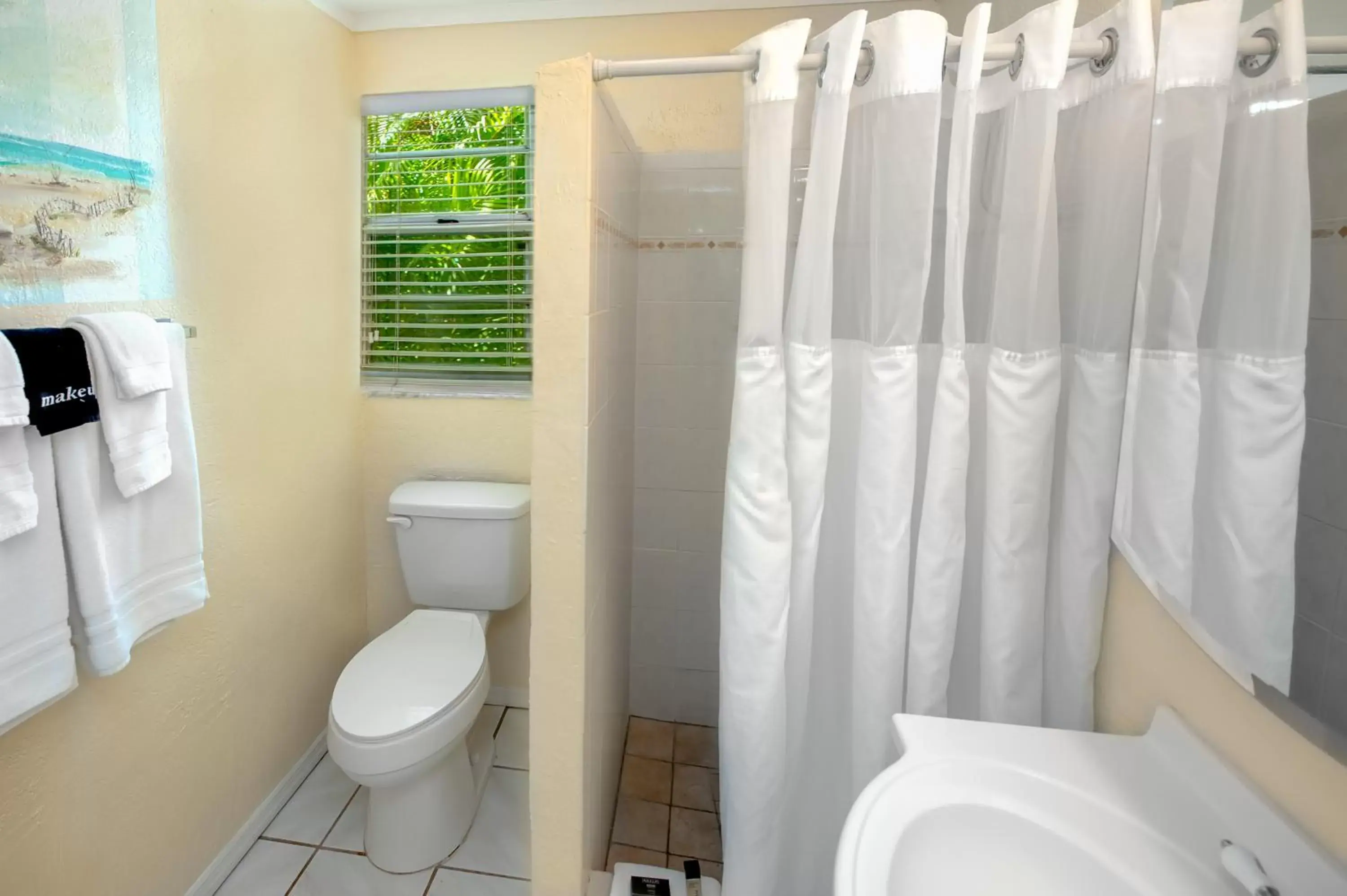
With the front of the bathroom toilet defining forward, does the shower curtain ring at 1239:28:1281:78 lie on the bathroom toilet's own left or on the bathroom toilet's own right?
on the bathroom toilet's own left

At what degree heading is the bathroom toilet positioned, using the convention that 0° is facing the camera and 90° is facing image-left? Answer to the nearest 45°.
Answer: approximately 45°

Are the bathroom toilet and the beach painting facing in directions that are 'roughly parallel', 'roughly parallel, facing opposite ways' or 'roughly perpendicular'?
roughly perpendicular

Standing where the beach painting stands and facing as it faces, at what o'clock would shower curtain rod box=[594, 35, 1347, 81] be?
The shower curtain rod is roughly at 12 o'clock from the beach painting.

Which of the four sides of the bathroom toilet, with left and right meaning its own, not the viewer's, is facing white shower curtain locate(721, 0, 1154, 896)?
left

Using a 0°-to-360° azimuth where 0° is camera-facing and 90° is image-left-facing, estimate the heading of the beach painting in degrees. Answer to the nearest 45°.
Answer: approximately 315°

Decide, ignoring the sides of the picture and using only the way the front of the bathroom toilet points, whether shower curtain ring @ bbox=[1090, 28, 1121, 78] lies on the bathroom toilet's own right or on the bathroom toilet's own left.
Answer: on the bathroom toilet's own left
